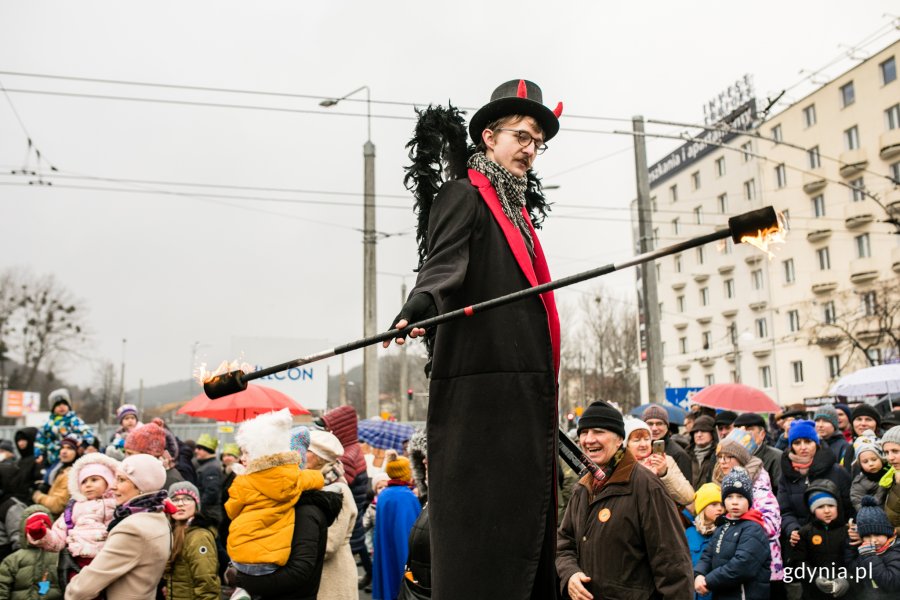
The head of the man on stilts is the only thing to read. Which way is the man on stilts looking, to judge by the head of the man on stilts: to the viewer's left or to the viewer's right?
to the viewer's right

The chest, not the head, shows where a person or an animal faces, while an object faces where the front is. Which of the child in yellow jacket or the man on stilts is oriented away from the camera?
the child in yellow jacket

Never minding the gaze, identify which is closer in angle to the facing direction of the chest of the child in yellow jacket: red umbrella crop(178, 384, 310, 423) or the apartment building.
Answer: the red umbrella

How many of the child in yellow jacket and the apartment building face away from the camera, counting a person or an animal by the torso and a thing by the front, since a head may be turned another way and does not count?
1

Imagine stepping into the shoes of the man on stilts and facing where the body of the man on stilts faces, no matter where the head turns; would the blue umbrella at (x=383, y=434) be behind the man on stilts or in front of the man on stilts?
behind

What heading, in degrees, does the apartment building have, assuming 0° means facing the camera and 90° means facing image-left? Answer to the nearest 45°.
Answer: approximately 45°

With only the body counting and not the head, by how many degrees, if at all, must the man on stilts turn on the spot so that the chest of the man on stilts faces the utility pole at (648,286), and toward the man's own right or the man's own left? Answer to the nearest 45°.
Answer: approximately 135° to the man's own left

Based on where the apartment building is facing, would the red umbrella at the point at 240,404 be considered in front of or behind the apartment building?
in front

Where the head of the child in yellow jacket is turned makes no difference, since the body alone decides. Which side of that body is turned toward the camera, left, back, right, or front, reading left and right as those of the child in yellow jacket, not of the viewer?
back

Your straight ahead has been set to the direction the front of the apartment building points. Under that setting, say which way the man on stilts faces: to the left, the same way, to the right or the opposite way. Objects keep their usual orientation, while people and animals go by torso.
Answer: to the left

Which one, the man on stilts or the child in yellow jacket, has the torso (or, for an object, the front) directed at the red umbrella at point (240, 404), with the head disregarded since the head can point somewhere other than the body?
the child in yellow jacket

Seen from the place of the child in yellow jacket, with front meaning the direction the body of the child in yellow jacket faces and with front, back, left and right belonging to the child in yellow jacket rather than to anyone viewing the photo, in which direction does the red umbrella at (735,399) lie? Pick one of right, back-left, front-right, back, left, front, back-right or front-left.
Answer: front-right

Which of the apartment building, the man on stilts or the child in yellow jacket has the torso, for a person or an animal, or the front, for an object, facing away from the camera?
the child in yellow jacket
